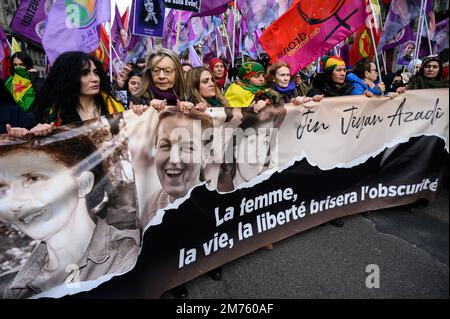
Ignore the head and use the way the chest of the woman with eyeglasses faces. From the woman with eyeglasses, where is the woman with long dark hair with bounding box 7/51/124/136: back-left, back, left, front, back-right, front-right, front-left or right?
front-right

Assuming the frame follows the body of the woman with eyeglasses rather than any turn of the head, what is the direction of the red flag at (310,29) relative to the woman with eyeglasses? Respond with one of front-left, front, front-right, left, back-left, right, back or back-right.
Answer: back-left

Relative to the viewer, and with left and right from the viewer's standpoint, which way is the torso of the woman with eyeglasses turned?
facing the viewer

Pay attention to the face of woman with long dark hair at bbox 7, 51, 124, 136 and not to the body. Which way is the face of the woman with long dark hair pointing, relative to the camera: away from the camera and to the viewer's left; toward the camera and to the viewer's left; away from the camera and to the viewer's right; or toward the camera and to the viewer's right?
toward the camera and to the viewer's right

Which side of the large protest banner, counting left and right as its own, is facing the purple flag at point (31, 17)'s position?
back

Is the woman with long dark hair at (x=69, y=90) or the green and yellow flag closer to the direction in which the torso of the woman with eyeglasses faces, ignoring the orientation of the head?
the woman with long dark hair

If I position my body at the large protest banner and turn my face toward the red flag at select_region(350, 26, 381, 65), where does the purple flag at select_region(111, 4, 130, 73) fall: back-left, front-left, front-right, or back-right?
front-left
